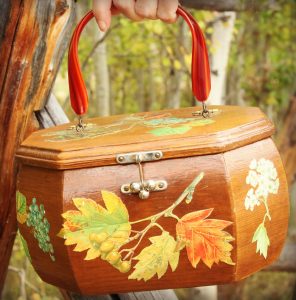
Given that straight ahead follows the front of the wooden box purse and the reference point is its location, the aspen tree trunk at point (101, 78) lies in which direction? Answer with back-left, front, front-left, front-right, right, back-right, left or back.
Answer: back

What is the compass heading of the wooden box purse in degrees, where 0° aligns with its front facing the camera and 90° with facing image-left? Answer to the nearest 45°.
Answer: approximately 0°

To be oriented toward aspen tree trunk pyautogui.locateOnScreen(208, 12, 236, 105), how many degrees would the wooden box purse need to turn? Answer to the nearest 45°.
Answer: approximately 180°
